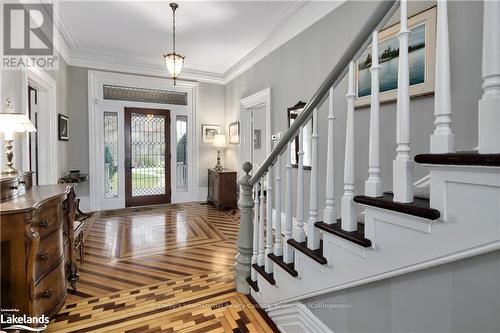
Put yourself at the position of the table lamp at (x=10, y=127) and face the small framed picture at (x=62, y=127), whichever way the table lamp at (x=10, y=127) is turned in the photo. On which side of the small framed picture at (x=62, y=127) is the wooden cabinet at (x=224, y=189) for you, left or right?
right

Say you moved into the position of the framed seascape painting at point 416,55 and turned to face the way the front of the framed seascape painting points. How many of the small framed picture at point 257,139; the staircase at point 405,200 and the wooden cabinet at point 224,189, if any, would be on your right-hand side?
2

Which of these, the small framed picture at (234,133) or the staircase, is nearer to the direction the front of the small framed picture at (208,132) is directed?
the staircase

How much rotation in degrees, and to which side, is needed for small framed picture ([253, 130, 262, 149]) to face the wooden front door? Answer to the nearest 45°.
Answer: approximately 90° to its right

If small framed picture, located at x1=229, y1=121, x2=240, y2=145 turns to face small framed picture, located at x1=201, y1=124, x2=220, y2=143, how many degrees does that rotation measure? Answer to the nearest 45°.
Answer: approximately 90° to its right

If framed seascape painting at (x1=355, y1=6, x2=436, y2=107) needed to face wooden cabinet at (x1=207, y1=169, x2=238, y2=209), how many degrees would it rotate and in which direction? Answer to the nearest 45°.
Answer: approximately 90° to its right

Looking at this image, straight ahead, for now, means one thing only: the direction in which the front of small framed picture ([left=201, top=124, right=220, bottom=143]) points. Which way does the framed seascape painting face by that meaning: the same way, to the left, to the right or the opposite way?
to the right
